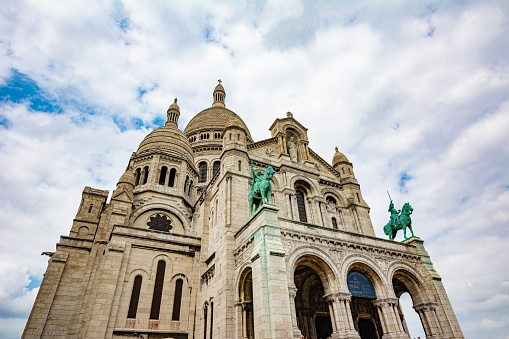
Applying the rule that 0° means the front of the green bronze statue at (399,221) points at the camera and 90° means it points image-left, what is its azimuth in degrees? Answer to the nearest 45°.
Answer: approximately 315°

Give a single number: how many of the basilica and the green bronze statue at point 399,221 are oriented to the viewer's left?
0

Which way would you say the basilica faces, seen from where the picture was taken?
facing the viewer and to the right of the viewer
